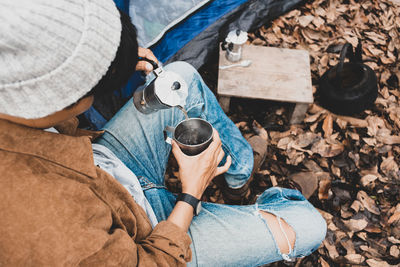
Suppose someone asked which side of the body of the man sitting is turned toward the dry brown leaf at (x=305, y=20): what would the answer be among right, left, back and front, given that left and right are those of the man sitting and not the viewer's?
front

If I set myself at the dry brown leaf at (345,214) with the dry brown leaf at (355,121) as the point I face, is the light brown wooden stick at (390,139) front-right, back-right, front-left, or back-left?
front-right

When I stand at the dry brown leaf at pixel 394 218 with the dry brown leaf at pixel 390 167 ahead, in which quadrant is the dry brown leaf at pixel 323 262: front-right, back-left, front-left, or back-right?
back-left

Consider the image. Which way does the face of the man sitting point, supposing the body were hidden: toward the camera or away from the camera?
away from the camera

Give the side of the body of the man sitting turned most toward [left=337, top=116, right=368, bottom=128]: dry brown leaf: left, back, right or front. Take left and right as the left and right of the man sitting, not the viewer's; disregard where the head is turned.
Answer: front

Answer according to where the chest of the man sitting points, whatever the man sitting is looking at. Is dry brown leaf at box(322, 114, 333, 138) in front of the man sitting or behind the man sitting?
in front

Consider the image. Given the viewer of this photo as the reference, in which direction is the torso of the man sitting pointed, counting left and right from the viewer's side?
facing away from the viewer and to the right of the viewer

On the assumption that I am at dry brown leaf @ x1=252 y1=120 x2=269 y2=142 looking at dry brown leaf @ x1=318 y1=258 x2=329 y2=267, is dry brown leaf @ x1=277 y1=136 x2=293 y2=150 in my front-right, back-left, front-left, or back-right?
front-left
